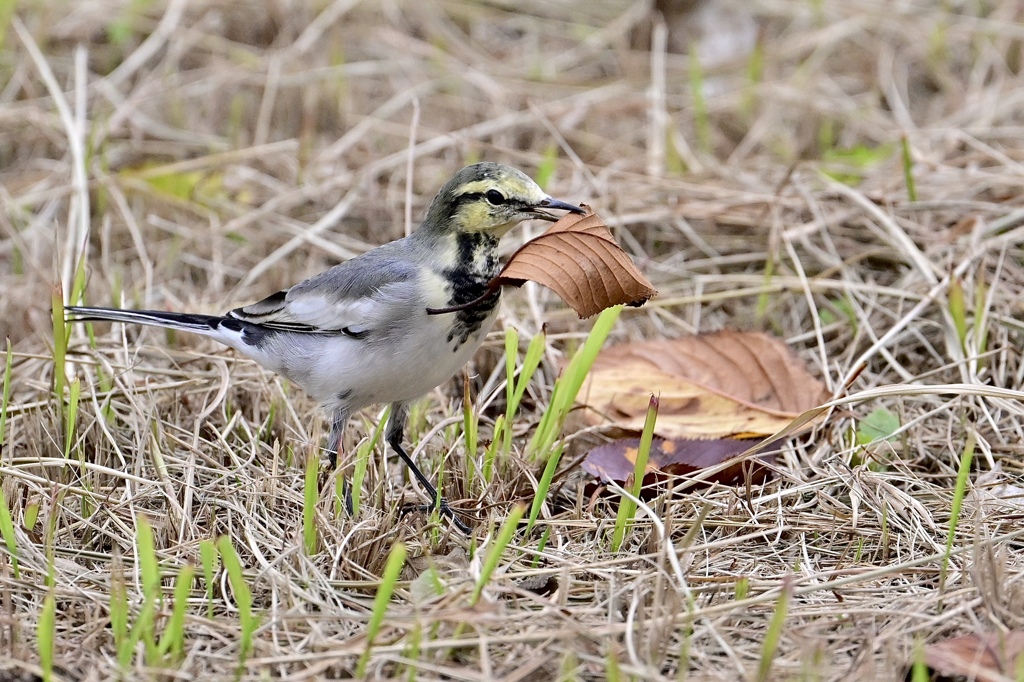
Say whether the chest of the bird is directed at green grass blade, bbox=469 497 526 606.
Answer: no

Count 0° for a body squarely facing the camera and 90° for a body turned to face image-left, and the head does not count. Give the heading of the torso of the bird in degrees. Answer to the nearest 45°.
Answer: approximately 270°

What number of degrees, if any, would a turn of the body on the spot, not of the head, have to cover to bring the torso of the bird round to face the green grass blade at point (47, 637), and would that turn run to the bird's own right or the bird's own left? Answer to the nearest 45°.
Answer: approximately 135° to the bird's own right

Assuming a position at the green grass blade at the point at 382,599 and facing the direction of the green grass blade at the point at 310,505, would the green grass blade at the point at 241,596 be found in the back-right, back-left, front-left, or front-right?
front-left

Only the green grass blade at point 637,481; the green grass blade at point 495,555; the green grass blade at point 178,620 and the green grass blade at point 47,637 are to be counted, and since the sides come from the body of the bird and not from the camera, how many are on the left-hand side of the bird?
0

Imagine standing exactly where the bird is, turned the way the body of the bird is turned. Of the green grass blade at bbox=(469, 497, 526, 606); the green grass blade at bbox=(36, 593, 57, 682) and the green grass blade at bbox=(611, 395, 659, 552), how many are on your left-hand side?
0

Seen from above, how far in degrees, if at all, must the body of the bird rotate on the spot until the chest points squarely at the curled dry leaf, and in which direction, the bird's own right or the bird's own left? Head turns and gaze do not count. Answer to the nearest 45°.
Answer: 0° — it already faces it

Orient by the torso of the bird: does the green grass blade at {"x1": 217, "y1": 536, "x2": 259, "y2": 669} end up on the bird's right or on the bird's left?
on the bird's right

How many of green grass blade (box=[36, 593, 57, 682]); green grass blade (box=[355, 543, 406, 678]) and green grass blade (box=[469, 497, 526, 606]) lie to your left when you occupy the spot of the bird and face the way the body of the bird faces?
0

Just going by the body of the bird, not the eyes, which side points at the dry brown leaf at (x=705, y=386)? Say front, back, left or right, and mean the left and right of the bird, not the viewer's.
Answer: front

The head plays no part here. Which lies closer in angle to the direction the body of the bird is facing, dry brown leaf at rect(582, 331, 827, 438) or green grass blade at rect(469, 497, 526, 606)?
the dry brown leaf

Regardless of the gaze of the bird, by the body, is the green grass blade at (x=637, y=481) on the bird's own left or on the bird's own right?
on the bird's own right

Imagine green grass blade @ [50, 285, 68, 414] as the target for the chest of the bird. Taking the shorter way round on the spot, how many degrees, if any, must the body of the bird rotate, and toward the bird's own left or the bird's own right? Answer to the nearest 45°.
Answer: approximately 180°

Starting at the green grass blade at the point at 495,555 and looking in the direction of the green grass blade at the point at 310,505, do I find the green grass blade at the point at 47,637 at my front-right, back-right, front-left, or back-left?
front-left
